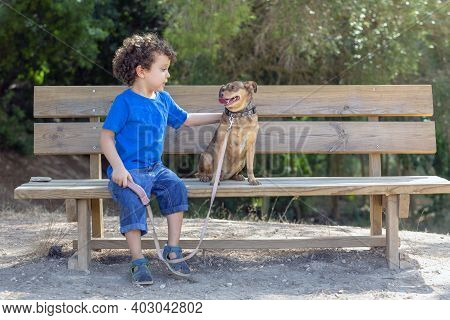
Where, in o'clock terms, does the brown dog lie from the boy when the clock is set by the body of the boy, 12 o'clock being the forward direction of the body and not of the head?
The brown dog is roughly at 10 o'clock from the boy.

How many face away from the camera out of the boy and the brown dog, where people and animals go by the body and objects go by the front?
0

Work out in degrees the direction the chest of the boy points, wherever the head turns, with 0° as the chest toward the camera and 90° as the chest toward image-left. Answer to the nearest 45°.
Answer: approximately 315°

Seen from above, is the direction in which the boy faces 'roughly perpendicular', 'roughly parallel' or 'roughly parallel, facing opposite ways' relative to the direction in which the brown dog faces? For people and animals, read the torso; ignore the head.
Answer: roughly parallel

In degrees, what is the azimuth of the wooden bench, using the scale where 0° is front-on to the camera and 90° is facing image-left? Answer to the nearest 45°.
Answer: approximately 0°

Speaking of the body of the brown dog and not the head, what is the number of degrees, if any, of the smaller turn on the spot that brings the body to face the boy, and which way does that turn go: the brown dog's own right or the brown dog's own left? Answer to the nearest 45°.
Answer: approximately 135° to the brown dog's own right

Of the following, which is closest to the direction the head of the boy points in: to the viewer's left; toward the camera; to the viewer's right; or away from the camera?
to the viewer's right
